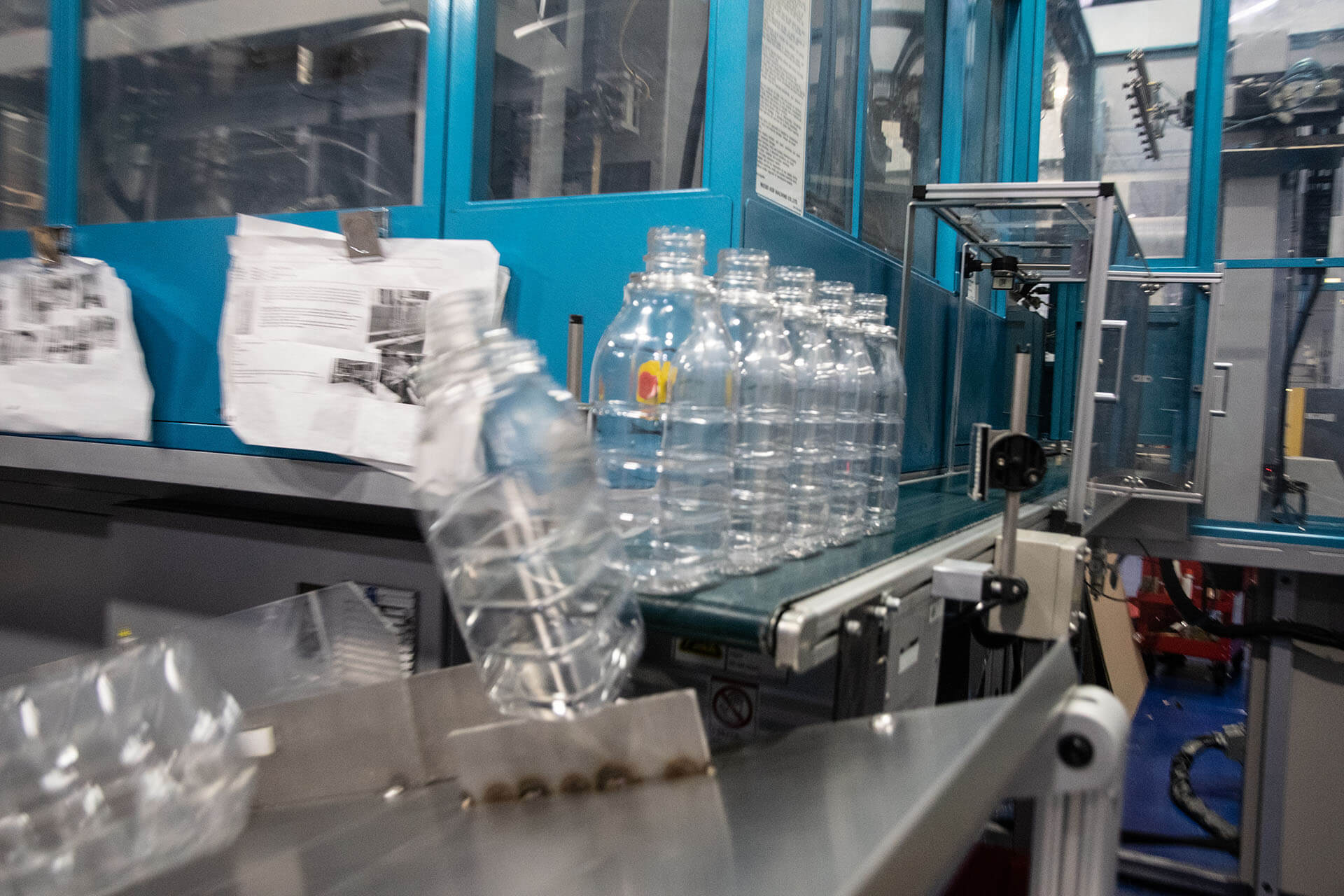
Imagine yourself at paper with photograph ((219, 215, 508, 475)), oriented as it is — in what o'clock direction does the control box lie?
The control box is roughly at 10 o'clock from the paper with photograph.

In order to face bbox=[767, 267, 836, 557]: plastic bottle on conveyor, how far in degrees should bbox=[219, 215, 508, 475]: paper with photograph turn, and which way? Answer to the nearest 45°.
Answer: approximately 45° to its left

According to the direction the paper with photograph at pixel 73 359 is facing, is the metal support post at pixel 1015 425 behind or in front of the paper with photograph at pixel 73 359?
in front

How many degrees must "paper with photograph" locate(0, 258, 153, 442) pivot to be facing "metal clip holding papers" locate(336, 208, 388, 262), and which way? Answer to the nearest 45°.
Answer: approximately 45° to its left

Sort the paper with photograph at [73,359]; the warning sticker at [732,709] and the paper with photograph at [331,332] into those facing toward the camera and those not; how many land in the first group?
3

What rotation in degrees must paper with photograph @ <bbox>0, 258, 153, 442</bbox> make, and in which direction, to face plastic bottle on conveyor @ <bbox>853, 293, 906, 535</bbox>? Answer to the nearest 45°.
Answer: approximately 45° to its left

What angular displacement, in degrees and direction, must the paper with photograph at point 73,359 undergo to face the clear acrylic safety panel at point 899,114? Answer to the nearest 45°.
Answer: approximately 90° to its left

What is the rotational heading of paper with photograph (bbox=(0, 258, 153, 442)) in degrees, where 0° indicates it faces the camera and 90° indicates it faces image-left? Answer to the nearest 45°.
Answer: approximately 0°

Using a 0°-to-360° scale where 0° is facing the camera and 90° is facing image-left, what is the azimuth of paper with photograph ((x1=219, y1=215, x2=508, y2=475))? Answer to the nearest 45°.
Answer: approximately 0°
